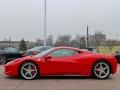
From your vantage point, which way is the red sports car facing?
to the viewer's left
